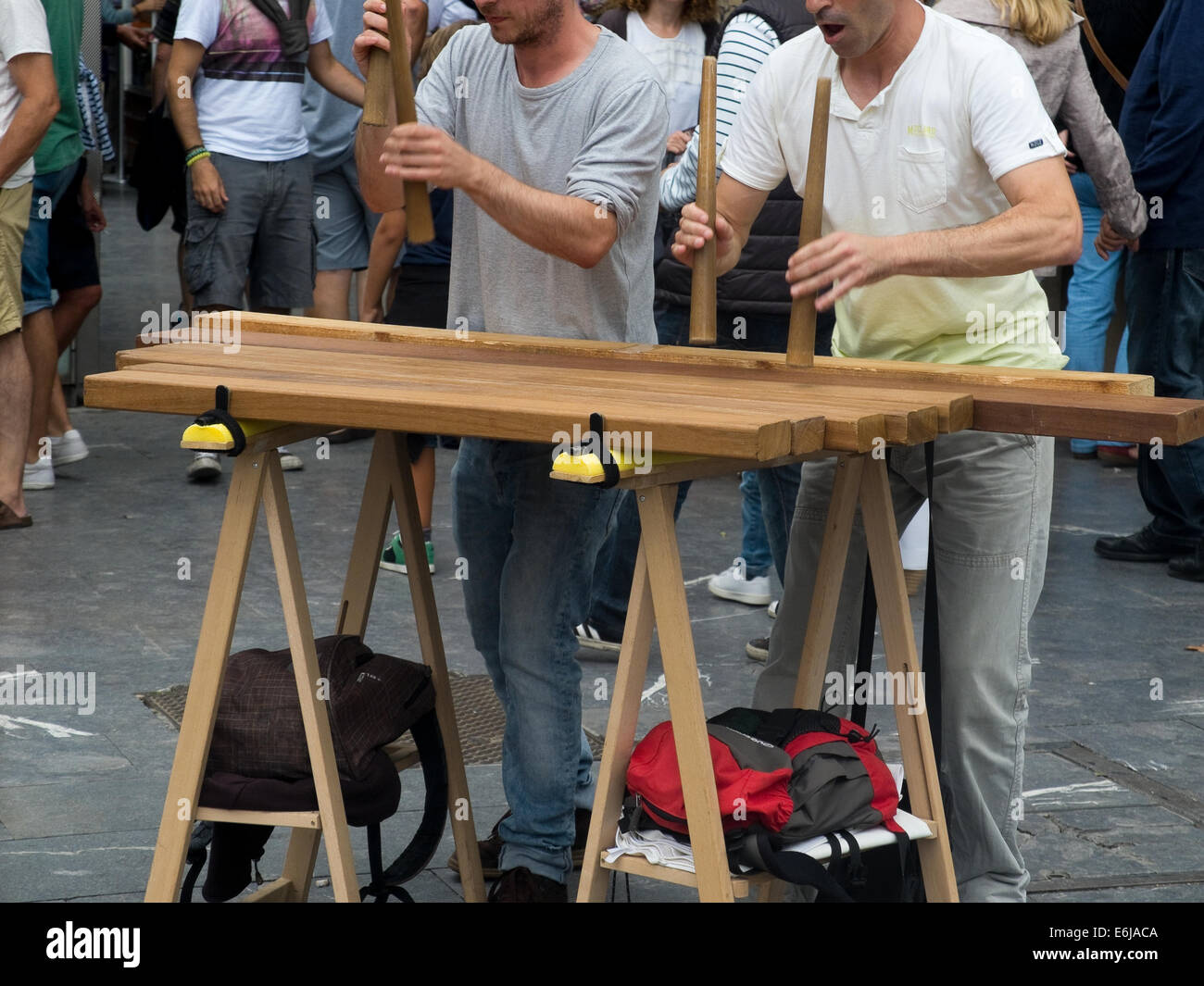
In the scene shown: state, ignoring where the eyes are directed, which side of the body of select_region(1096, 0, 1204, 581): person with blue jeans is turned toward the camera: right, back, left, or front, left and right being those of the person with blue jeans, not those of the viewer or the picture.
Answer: left

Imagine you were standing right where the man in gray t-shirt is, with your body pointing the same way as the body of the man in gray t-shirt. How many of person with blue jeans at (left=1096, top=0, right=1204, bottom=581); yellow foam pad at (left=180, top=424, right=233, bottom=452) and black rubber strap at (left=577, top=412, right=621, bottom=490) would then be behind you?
1

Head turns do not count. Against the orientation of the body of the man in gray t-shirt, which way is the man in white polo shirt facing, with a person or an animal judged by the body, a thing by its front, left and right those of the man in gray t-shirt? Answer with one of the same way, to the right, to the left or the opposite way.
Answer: the same way

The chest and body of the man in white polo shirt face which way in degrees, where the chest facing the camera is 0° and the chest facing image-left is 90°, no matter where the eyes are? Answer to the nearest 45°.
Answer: approximately 45°

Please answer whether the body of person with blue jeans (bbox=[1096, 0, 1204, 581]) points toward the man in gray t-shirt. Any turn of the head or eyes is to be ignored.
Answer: no

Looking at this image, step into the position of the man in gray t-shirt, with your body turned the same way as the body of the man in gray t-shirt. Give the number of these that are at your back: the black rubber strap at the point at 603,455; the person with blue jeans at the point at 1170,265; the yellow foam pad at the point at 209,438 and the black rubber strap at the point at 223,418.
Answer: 1

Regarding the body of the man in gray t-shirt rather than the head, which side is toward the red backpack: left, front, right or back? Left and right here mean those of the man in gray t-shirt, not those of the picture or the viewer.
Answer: left

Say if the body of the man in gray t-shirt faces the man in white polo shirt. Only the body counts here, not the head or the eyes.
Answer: no

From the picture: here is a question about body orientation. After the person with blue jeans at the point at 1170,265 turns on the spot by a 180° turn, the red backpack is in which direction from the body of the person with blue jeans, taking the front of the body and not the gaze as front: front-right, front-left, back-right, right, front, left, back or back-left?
right

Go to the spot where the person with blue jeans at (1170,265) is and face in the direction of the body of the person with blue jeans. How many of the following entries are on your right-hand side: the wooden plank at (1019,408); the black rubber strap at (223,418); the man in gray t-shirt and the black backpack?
0

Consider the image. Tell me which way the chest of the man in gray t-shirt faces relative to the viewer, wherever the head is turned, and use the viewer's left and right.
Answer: facing the viewer and to the left of the viewer

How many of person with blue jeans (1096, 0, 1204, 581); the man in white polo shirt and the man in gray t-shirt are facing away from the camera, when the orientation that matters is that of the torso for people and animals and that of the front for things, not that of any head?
0

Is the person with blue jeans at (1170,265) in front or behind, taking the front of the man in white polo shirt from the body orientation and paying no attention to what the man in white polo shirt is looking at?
behind

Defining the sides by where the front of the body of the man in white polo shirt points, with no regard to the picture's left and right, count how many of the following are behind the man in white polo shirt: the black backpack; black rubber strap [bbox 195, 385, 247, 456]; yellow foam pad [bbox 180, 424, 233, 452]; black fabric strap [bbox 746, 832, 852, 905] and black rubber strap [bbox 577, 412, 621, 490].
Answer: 0

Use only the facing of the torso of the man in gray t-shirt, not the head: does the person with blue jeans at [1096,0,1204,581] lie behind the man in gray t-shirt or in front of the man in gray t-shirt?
behind

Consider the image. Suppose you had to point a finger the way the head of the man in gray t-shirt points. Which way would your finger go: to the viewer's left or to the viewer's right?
to the viewer's left

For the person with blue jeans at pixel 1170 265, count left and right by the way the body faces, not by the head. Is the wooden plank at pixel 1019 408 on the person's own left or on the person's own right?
on the person's own left
